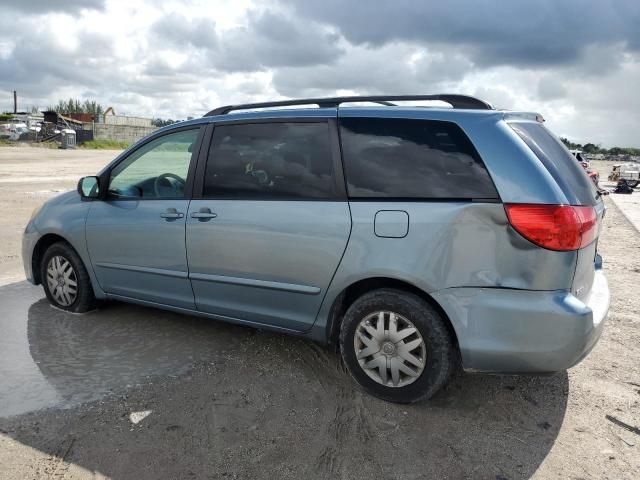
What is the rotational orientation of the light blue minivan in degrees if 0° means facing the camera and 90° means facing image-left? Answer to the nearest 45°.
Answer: approximately 135°
